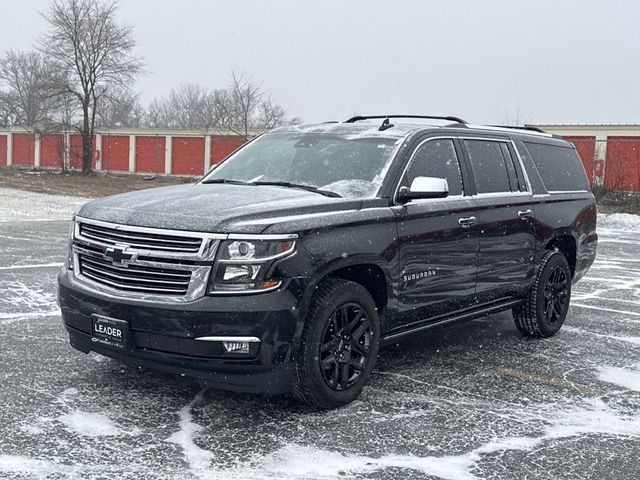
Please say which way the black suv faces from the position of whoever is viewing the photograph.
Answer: facing the viewer and to the left of the viewer

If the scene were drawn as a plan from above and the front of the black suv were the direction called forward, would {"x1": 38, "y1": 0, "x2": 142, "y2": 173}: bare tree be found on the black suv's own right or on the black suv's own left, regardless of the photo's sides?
on the black suv's own right
